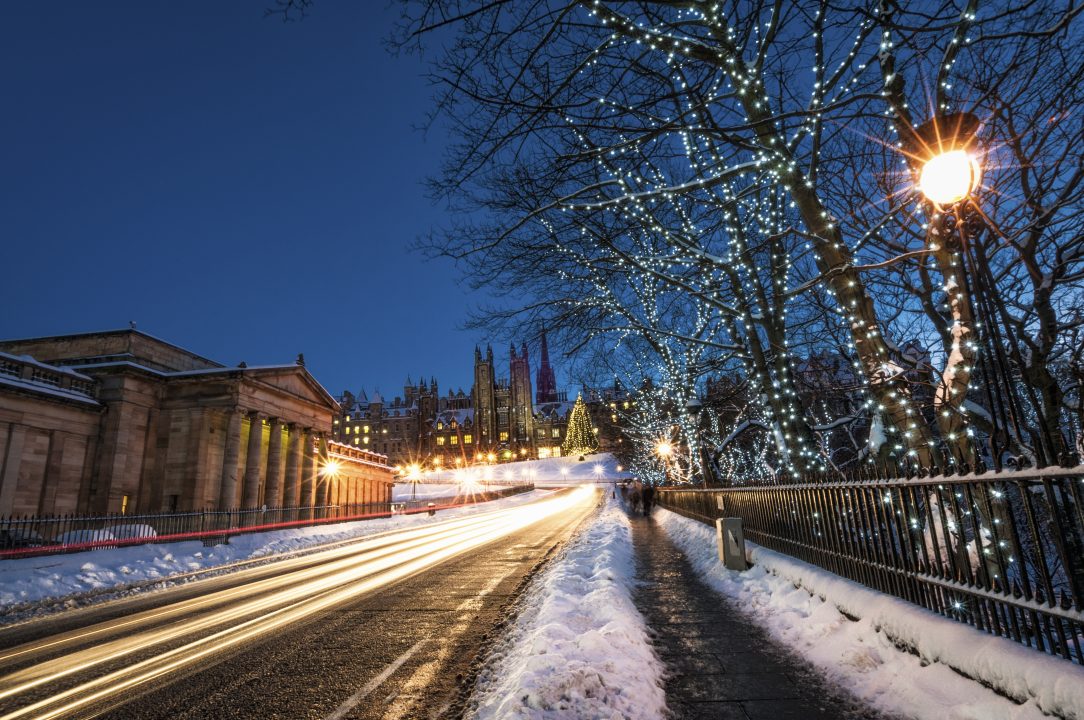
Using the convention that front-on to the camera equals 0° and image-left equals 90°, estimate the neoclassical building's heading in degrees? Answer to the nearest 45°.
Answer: approximately 315°

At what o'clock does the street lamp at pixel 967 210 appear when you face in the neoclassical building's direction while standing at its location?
The street lamp is roughly at 1 o'clock from the neoclassical building.

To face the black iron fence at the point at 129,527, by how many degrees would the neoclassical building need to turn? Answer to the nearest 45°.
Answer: approximately 45° to its right

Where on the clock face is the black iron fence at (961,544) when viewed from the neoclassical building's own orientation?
The black iron fence is roughly at 1 o'clock from the neoclassical building.
